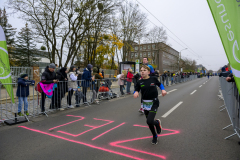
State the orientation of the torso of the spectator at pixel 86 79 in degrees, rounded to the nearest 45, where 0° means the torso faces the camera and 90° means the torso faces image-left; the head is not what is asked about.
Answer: approximately 270°

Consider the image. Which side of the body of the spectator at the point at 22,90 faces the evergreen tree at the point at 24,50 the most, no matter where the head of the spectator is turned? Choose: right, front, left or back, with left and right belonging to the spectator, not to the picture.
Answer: left

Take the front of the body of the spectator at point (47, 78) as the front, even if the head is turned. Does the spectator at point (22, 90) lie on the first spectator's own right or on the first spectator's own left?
on the first spectator's own right

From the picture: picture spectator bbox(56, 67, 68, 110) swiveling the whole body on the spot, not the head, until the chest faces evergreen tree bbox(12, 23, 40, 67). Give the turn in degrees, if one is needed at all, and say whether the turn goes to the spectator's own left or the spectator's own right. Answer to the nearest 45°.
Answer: approximately 90° to the spectator's own left

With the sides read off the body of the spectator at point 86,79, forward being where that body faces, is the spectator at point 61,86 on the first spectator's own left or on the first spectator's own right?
on the first spectator's own right

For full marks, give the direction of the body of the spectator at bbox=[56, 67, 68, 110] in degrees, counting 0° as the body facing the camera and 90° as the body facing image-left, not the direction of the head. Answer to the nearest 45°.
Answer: approximately 270°

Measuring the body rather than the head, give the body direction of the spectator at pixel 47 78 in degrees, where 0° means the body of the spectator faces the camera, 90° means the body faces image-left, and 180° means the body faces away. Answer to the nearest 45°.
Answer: approximately 315°

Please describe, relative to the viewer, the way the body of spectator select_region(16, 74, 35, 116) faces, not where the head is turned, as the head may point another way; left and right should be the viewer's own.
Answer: facing to the right of the viewer

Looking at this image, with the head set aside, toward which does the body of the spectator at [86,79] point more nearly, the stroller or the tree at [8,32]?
the stroller

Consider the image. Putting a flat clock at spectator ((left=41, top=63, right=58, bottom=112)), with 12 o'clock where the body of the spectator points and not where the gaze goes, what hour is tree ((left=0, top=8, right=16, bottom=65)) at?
The tree is roughly at 7 o'clock from the spectator.
